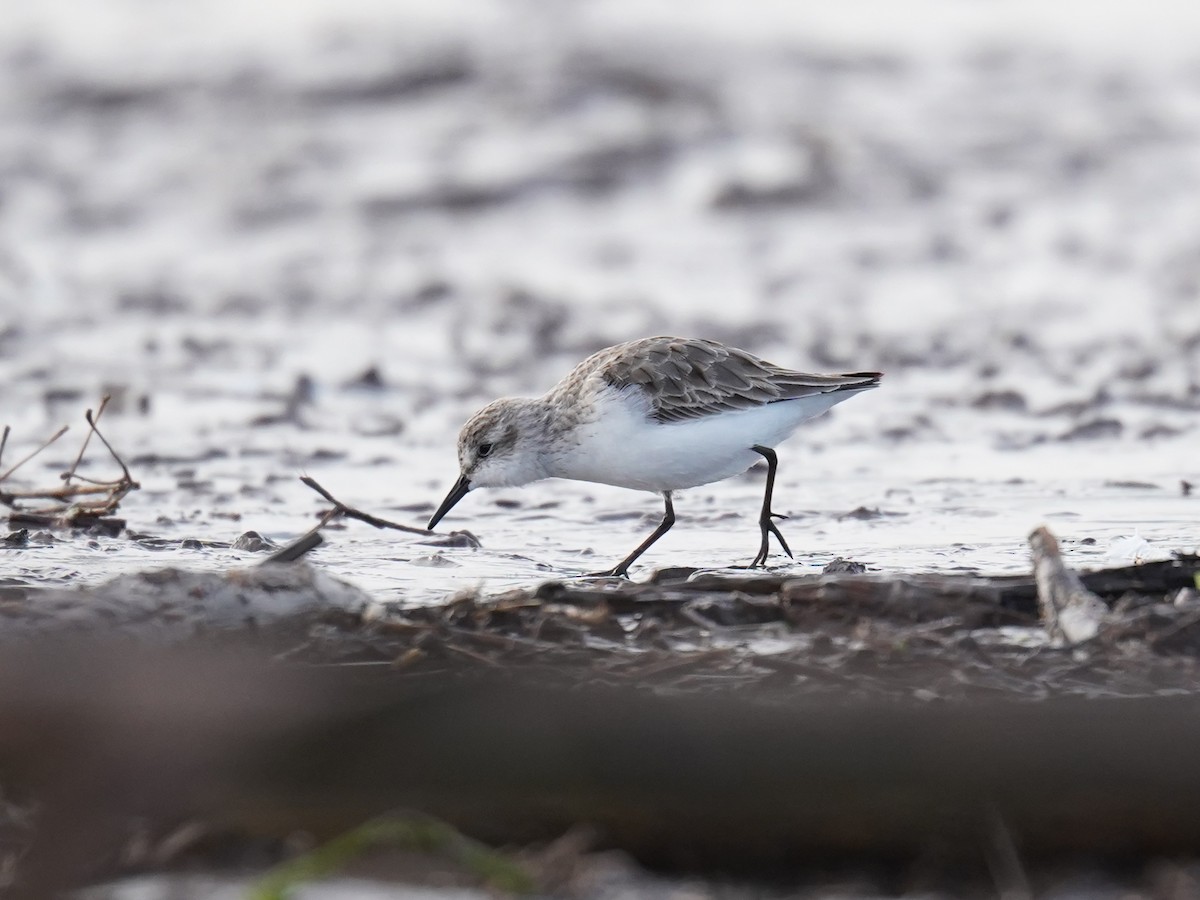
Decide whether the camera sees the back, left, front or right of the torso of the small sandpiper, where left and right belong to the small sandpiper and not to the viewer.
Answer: left

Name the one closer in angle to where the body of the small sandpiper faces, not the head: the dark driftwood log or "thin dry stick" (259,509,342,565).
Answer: the thin dry stick

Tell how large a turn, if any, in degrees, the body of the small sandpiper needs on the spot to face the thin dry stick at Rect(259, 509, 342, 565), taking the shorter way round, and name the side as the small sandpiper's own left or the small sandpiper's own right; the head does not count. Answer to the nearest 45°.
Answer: approximately 45° to the small sandpiper's own left

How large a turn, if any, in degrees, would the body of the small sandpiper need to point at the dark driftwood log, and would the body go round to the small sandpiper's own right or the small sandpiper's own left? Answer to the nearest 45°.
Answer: approximately 90° to the small sandpiper's own left
